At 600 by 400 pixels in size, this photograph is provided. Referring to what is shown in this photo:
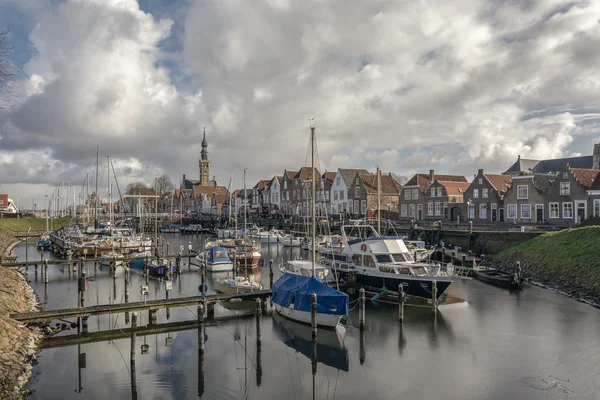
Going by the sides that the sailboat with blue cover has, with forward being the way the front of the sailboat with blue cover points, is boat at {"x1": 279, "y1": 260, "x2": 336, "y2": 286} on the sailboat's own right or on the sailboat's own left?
on the sailboat's own left

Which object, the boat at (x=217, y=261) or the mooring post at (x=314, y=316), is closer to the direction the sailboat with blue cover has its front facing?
the mooring post

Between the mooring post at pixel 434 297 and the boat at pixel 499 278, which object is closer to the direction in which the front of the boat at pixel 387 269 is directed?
the mooring post

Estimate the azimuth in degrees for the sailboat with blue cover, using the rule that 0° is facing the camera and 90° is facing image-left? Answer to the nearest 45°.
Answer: approximately 315°
